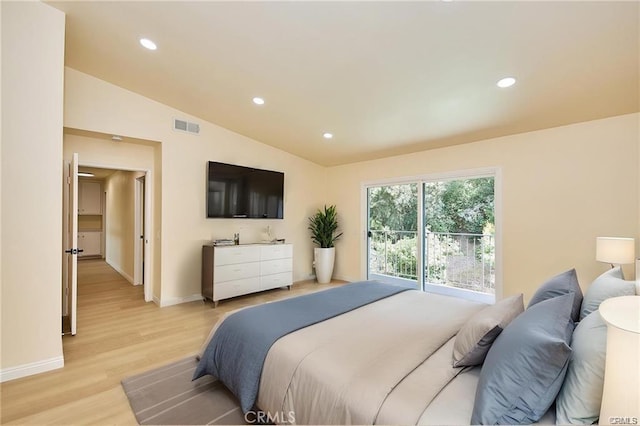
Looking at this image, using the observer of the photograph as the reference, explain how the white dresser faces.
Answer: facing the viewer and to the right of the viewer

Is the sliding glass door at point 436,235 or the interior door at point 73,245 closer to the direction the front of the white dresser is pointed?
the sliding glass door

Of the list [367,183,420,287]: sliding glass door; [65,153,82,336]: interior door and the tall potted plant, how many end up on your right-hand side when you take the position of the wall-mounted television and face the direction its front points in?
1

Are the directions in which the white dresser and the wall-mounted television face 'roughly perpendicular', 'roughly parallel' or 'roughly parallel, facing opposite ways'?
roughly parallel

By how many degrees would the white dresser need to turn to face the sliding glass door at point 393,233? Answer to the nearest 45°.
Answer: approximately 45° to its left

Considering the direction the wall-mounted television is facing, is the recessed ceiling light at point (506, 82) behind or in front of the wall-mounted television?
in front

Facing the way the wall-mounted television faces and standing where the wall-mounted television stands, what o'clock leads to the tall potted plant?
The tall potted plant is roughly at 10 o'clock from the wall-mounted television.

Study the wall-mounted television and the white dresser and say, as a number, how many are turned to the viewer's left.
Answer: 0

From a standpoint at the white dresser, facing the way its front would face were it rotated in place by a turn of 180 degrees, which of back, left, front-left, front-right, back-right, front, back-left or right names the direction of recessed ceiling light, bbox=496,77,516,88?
back

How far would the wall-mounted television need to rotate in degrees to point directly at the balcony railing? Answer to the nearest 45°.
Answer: approximately 45° to its left

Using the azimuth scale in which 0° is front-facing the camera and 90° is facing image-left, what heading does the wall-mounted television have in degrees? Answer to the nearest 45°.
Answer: approximately 315°
